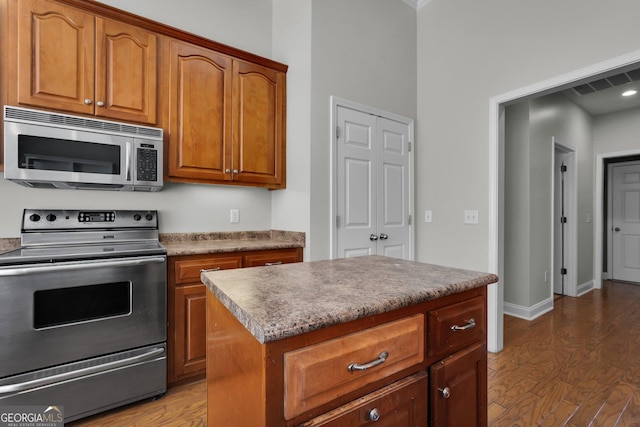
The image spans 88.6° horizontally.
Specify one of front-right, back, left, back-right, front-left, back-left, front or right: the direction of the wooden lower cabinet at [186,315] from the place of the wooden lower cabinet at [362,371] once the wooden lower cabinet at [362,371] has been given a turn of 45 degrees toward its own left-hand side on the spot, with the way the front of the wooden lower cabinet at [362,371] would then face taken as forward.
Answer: back-left

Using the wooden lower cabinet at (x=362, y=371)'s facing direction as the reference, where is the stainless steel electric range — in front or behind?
behind

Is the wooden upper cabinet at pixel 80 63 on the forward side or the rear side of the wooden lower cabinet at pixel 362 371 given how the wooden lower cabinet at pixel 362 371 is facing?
on the rear side

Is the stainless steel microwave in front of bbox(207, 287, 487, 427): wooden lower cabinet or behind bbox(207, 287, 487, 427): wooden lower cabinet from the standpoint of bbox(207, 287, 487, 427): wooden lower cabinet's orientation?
behind

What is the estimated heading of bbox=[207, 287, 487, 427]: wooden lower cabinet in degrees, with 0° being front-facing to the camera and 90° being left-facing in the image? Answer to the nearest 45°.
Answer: approximately 315°

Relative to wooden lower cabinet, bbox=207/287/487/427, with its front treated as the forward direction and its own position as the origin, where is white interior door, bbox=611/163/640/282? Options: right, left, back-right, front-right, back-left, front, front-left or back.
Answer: left

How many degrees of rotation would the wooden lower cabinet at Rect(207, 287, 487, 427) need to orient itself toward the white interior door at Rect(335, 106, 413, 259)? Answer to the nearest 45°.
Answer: approximately 135° to its left

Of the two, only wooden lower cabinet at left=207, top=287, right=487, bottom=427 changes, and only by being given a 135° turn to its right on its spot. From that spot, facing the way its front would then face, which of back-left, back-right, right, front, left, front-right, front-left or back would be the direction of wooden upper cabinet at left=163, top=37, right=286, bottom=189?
front-right
